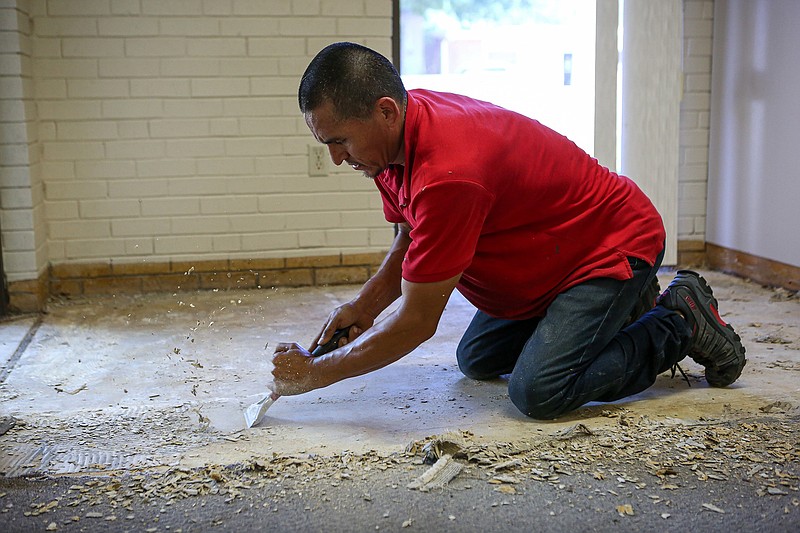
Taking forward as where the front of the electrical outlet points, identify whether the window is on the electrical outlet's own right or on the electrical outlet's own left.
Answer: on the electrical outlet's own left

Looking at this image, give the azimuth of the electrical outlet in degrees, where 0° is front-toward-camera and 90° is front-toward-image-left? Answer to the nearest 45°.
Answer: approximately 0°
